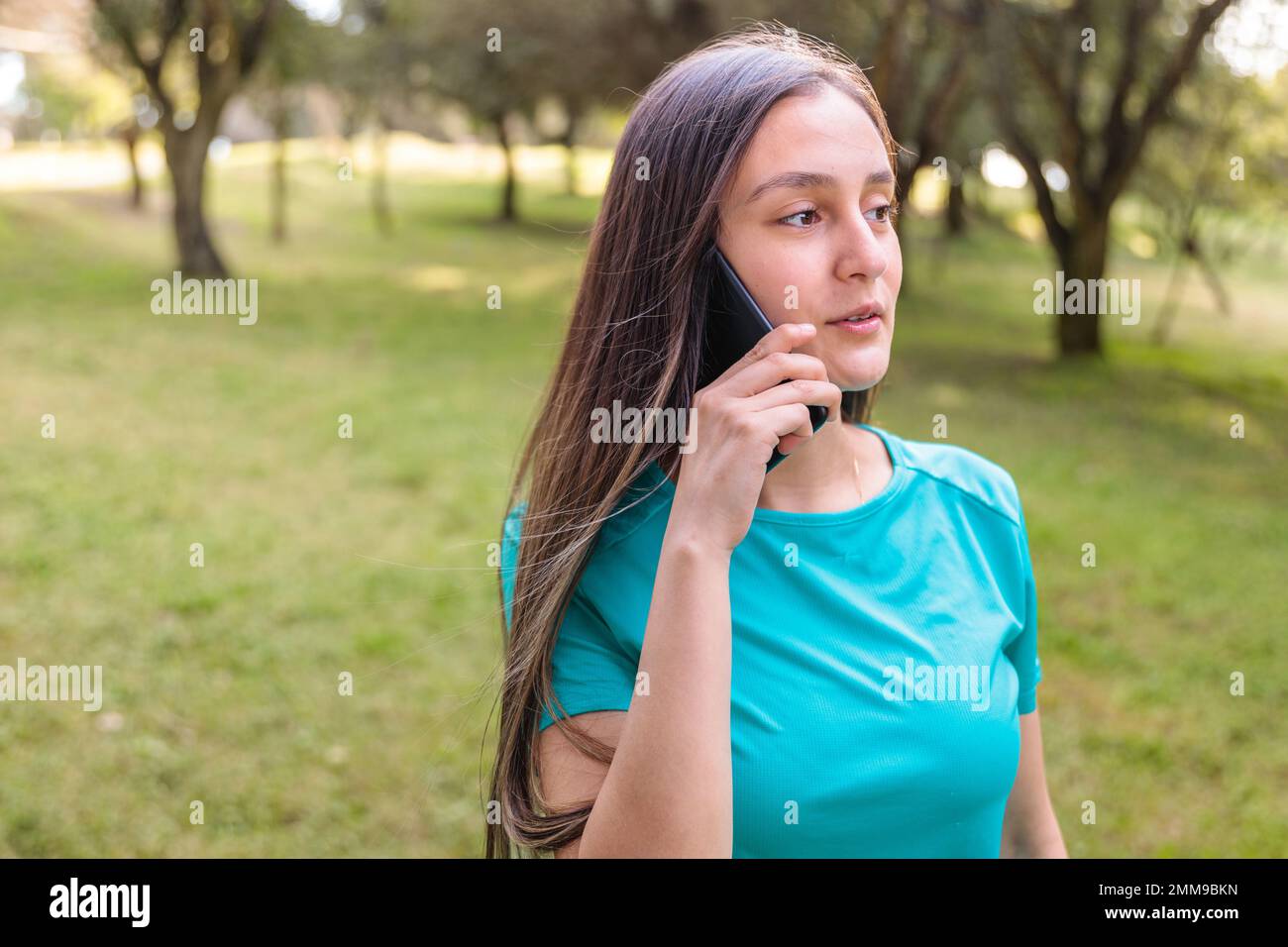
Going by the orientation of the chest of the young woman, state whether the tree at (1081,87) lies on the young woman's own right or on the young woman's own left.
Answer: on the young woman's own left

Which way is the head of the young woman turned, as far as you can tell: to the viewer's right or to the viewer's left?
to the viewer's right

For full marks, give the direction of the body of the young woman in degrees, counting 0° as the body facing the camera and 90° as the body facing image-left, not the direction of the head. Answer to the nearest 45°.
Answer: approximately 315°

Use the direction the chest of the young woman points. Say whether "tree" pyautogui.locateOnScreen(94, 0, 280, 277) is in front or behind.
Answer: behind
